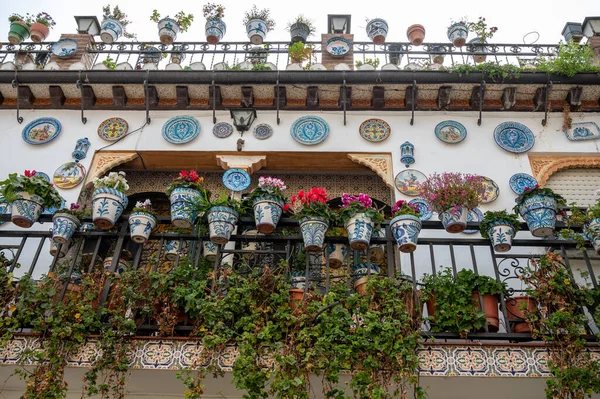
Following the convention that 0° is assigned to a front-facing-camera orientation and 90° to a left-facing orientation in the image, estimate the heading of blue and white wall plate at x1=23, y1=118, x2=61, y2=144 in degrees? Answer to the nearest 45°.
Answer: approximately 0°

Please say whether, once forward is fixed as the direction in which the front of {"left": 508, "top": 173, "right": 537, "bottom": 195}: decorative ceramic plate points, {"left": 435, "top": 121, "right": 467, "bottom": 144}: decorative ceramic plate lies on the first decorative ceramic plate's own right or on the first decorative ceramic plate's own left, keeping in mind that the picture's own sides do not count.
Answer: on the first decorative ceramic plate's own right

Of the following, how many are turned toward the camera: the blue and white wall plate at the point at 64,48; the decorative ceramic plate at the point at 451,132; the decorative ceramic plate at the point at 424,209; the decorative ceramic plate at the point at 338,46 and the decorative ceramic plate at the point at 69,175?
5

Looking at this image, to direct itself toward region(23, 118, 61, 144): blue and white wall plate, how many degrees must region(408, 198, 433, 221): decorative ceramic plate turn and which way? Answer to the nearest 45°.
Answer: approximately 90° to its right

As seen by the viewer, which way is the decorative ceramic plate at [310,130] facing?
toward the camera

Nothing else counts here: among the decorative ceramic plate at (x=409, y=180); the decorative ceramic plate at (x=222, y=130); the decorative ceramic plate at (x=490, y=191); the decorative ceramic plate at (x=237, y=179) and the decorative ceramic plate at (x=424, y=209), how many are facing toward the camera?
5

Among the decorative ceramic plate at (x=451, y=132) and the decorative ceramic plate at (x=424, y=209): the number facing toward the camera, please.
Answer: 2

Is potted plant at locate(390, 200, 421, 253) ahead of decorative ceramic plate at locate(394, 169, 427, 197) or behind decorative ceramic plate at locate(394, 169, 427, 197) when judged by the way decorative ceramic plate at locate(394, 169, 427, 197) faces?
ahead

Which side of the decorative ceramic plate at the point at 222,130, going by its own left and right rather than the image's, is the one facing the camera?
front

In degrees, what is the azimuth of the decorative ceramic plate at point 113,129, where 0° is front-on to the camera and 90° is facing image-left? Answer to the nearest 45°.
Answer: approximately 0°

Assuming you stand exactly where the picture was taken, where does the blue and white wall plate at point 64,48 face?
facing the viewer

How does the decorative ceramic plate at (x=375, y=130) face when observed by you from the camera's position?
facing the viewer

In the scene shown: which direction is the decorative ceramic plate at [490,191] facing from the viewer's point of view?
toward the camera
